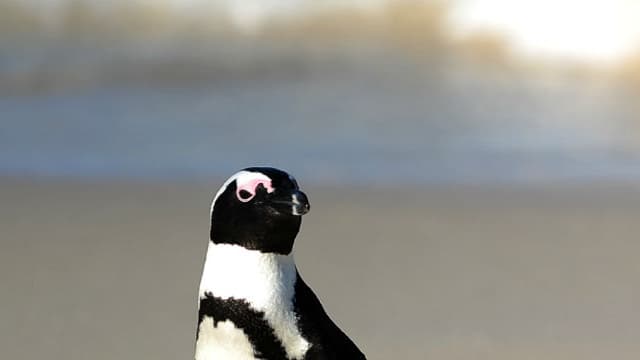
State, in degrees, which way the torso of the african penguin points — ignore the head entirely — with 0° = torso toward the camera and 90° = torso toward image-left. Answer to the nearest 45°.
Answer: approximately 45°
